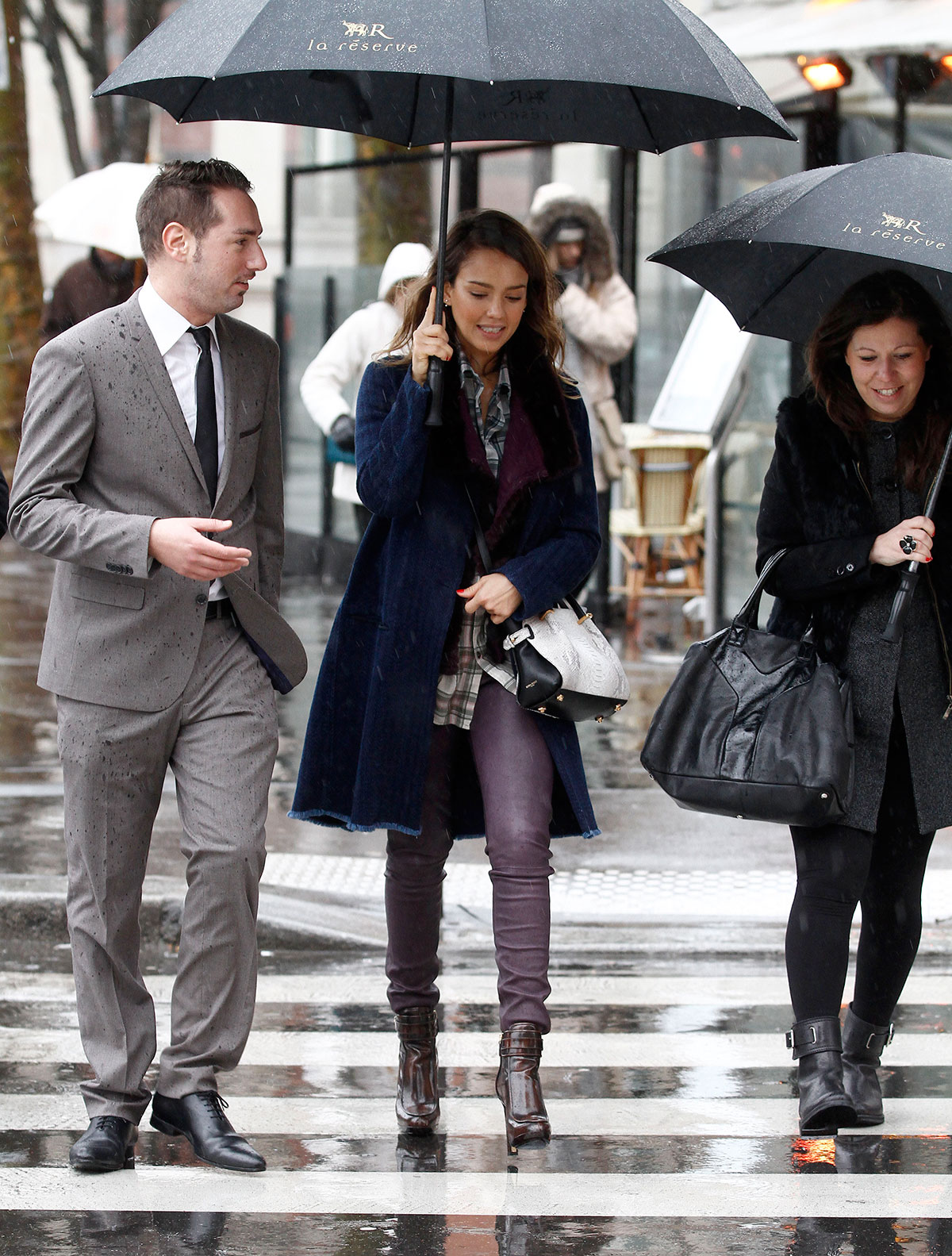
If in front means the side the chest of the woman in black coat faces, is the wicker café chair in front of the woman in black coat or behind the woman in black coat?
behind

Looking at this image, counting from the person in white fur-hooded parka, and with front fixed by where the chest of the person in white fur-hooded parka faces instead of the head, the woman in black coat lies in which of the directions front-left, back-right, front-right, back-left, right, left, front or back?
front-left

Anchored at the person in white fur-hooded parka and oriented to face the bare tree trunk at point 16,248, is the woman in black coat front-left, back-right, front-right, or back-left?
back-left

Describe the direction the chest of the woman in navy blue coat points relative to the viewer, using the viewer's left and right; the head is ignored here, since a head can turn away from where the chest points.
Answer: facing the viewer

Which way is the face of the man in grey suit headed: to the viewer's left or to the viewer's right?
to the viewer's right

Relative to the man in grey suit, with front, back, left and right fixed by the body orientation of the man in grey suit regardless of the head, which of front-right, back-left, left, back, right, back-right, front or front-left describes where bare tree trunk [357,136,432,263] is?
back-left

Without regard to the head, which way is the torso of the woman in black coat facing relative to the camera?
toward the camera

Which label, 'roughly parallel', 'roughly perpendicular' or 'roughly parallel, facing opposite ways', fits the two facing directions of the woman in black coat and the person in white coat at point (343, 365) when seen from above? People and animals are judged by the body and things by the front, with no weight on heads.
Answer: roughly perpendicular

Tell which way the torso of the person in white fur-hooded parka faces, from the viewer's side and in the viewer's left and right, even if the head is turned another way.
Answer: facing the viewer and to the left of the viewer

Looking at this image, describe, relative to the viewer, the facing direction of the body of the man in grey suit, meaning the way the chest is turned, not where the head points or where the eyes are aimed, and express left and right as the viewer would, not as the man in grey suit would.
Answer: facing the viewer and to the right of the viewer

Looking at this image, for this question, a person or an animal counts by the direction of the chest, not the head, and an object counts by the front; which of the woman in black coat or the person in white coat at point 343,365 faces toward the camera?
the woman in black coat

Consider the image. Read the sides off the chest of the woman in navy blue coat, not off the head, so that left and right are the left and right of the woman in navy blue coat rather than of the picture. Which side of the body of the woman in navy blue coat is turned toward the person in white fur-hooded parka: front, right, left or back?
back

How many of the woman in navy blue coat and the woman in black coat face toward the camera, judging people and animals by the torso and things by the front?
2

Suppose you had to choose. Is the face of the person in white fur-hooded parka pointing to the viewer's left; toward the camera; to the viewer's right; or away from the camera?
toward the camera
